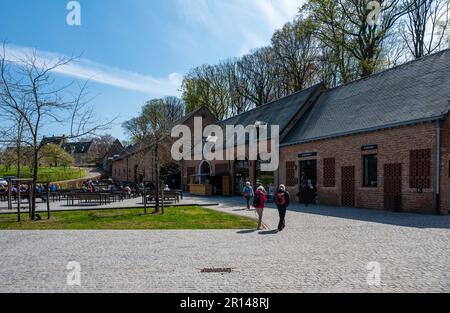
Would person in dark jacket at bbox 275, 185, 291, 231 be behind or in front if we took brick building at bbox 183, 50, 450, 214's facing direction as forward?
in front

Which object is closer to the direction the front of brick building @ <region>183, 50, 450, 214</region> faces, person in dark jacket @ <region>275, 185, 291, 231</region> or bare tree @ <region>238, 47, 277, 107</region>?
the person in dark jacket

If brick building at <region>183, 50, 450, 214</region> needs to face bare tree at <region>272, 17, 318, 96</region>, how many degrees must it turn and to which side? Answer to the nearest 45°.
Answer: approximately 135° to its right

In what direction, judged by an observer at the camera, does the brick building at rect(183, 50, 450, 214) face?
facing the viewer and to the left of the viewer

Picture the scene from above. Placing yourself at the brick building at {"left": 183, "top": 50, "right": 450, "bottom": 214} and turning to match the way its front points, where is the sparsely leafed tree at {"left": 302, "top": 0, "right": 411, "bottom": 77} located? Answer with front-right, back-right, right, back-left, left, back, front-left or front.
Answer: back-right

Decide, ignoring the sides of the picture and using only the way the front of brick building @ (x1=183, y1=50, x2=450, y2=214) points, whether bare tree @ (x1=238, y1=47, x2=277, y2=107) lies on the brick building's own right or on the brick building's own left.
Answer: on the brick building's own right
